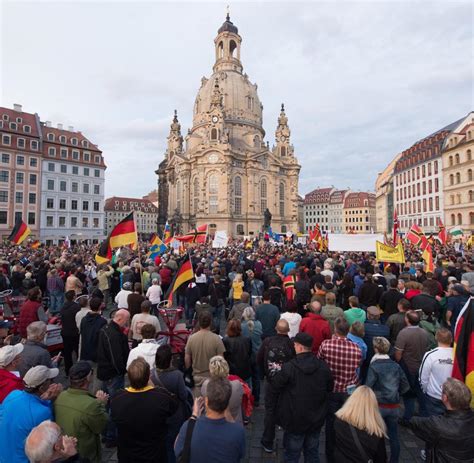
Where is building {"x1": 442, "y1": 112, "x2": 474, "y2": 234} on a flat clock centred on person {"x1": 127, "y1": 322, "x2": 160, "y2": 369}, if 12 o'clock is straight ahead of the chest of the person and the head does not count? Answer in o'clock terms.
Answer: The building is roughly at 2 o'clock from the person.

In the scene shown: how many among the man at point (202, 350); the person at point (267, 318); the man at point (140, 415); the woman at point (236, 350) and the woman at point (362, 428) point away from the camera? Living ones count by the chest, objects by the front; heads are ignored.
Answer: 5

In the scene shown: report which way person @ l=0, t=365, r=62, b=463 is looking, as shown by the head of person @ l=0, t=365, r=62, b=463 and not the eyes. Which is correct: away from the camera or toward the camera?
away from the camera

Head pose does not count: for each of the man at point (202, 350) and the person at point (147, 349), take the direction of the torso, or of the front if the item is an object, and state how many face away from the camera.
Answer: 2

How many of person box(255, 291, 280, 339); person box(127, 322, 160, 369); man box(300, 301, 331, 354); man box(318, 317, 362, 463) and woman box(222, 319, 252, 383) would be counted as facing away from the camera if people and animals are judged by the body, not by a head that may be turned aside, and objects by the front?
5

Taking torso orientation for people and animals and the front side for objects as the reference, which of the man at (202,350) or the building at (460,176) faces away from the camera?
the man

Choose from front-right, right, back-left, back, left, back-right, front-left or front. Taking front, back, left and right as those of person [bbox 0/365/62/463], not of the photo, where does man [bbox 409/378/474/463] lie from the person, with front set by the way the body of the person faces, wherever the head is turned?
right

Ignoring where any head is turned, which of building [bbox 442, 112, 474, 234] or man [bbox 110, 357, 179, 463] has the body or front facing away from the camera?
the man

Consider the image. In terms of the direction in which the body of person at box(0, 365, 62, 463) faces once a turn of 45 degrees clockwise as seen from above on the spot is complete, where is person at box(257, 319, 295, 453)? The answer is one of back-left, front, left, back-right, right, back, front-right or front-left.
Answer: front

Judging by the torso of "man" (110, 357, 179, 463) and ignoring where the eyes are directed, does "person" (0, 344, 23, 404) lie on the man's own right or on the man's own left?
on the man's own left

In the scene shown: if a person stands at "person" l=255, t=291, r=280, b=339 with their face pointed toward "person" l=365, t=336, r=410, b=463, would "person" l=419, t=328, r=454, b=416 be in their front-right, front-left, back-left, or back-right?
front-left

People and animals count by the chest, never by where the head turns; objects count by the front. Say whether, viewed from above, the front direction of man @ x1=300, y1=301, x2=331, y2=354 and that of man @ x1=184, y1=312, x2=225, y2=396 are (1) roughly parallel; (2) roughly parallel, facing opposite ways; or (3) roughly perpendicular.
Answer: roughly parallel

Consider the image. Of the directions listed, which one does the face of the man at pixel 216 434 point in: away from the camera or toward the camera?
away from the camera

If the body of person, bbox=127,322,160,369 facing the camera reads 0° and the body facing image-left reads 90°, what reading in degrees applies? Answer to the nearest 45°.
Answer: approximately 180°

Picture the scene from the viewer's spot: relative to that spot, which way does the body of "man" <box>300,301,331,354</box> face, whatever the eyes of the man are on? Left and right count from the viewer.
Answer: facing away from the viewer

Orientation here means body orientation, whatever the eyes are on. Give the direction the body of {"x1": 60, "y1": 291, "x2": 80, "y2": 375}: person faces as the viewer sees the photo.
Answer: away from the camera

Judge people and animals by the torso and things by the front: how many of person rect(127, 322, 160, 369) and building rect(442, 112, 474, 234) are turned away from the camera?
1

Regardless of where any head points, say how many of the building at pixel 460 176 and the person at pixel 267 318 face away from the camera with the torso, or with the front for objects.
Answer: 1

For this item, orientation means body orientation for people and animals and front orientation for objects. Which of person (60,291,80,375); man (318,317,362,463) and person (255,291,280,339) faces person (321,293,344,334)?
the man

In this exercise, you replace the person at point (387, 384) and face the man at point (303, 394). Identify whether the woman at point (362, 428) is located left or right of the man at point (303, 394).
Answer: left

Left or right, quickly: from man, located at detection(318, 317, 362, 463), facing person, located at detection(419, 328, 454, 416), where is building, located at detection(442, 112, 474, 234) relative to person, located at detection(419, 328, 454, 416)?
left

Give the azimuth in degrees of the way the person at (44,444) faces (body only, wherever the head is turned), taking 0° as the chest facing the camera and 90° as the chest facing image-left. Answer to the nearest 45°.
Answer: approximately 225°

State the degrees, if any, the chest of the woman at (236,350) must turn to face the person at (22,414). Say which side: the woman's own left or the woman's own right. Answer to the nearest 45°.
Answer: approximately 135° to the woman's own left
